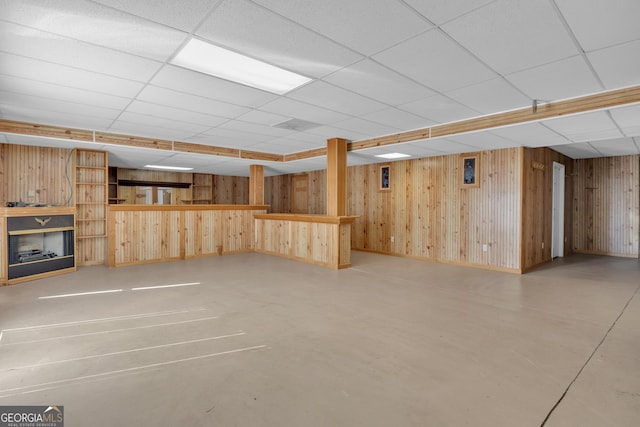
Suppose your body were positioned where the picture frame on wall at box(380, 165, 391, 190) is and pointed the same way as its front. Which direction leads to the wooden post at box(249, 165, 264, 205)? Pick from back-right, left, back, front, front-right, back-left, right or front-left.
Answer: front-right

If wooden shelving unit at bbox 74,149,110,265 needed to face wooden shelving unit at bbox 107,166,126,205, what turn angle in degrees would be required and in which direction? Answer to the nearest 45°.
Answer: approximately 180°

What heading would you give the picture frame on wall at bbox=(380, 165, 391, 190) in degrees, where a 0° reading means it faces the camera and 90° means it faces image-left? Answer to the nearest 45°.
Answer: approximately 45°

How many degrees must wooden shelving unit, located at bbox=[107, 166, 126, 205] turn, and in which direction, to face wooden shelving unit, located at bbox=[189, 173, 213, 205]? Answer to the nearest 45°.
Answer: approximately 90° to its left

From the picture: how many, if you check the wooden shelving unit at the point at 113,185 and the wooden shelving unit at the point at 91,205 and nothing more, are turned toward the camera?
2

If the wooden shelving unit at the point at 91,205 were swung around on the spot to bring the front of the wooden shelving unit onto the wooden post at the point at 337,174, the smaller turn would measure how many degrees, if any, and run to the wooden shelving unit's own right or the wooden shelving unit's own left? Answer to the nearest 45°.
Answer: approximately 45° to the wooden shelving unit's own left
